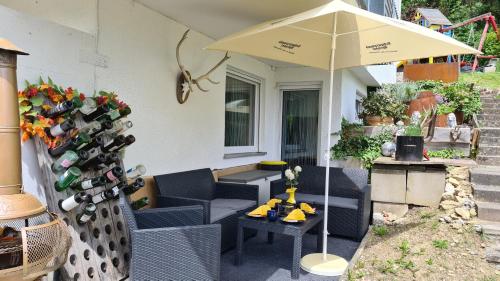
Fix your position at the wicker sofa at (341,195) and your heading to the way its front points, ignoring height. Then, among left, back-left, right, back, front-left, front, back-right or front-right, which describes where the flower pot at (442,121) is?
back

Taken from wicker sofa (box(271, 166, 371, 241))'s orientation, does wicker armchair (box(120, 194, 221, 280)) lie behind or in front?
in front

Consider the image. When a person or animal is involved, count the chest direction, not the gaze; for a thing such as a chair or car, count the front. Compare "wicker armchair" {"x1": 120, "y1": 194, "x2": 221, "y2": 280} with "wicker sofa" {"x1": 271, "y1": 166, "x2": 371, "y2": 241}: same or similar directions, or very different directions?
very different directions

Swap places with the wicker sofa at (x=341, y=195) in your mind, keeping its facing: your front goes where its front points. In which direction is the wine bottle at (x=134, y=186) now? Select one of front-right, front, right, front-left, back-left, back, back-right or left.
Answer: front

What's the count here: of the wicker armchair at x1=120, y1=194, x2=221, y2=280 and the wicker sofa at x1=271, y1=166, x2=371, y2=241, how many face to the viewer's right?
1

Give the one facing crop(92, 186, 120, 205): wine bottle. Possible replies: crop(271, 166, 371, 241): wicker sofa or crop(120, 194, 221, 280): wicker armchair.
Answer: crop(271, 166, 371, 241): wicker sofa

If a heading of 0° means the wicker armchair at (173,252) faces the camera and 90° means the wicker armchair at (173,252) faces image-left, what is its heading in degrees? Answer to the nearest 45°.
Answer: approximately 270°

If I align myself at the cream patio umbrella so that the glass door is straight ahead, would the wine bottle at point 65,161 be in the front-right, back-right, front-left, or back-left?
back-left

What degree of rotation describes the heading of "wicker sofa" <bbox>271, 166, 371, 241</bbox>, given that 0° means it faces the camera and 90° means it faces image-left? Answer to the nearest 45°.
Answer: approximately 45°

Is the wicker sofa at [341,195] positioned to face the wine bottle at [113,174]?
yes

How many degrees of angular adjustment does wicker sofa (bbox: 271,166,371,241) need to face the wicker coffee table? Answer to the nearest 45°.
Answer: approximately 45° to its left

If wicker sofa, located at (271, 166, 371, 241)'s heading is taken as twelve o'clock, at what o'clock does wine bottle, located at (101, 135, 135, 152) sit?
The wine bottle is roughly at 12 o'clock from the wicker sofa.

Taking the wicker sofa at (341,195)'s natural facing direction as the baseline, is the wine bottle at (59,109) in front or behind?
in front

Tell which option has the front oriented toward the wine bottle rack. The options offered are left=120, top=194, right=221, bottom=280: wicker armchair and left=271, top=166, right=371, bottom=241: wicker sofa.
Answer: left=271, top=166, right=371, bottom=241: wicker sofa

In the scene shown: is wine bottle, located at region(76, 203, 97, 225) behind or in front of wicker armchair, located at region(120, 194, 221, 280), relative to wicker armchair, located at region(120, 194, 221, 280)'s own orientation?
behind

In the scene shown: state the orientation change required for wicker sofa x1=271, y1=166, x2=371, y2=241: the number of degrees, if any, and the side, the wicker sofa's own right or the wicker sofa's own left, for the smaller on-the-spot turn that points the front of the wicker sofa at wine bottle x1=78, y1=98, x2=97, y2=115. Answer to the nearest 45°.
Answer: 0° — it already faces it

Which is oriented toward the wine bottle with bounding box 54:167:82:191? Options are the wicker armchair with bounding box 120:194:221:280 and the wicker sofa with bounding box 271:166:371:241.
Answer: the wicker sofa with bounding box 271:166:371:241

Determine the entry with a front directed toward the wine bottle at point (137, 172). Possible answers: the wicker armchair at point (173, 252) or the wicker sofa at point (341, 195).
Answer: the wicker sofa at point (341, 195)
